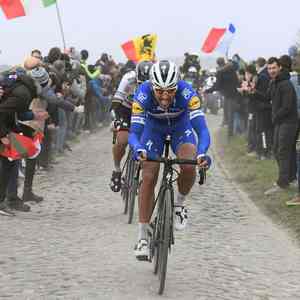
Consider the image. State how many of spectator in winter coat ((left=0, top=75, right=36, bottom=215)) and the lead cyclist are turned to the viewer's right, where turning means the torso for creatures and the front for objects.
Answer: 1

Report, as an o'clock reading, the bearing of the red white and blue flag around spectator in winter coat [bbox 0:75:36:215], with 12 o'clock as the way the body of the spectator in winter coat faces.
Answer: The red white and blue flag is roughly at 10 o'clock from the spectator in winter coat.

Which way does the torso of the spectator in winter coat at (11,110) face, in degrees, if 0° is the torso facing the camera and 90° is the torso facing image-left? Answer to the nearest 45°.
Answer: approximately 270°

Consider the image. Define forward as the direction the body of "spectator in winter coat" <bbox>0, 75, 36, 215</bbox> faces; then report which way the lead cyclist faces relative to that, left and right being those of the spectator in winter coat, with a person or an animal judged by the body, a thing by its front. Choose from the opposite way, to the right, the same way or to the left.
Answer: to the right

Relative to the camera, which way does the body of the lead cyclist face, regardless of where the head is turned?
toward the camera

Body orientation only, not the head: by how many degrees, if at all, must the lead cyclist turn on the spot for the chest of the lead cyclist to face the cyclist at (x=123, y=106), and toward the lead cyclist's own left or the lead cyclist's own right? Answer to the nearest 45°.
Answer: approximately 180°

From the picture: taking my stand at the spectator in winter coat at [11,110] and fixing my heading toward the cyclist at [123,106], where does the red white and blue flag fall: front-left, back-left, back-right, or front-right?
front-left

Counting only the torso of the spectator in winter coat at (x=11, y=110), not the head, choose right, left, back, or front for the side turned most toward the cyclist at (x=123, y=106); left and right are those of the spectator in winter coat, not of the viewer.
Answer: front

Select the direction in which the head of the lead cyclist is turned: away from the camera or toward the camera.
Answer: toward the camera
